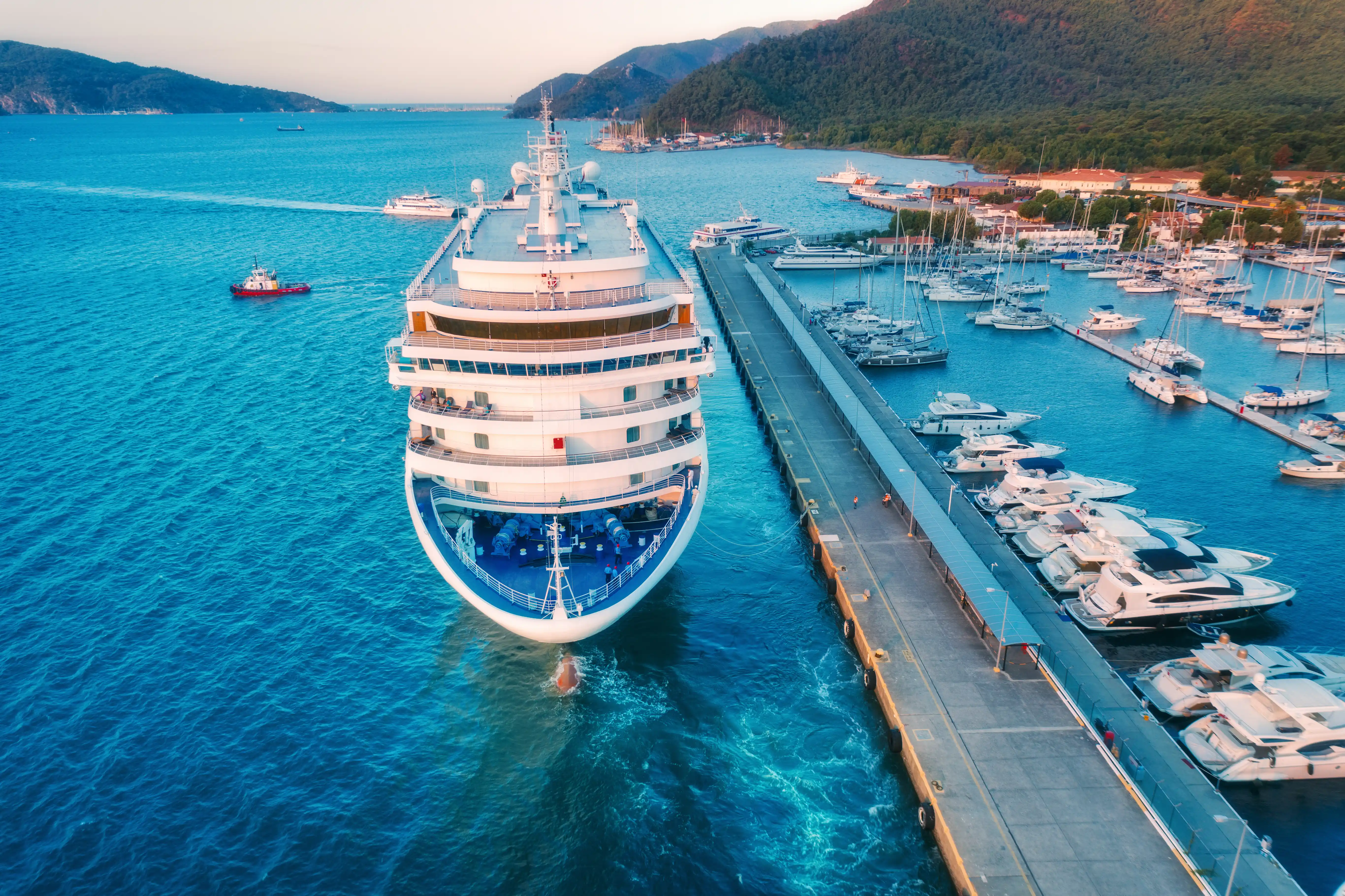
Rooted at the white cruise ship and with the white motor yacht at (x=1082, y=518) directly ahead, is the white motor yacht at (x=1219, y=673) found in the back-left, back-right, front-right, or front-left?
front-right

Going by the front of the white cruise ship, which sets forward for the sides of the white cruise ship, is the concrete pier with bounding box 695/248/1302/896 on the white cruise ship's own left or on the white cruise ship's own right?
on the white cruise ship's own left

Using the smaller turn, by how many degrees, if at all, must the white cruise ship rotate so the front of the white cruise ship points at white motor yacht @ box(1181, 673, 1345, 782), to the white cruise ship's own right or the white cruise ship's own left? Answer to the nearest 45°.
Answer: approximately 45° to the white cruise ship's own left

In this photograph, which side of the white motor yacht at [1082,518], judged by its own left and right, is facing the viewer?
right

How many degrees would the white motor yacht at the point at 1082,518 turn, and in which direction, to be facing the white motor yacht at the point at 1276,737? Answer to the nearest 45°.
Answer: approximately 45° to its right

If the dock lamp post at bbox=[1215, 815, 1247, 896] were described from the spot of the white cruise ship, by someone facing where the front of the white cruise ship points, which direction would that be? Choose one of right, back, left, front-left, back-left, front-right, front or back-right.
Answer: front-left

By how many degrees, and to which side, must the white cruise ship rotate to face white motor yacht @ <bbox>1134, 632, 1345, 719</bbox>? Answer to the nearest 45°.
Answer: approximately 90° to its left

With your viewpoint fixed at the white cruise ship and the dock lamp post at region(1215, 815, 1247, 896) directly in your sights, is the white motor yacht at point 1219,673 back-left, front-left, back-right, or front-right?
front-left

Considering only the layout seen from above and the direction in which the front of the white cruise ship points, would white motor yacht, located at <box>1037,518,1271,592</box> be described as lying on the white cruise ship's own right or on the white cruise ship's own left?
on the white cruise ship's own left

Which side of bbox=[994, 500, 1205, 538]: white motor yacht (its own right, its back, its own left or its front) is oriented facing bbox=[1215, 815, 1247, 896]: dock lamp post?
right

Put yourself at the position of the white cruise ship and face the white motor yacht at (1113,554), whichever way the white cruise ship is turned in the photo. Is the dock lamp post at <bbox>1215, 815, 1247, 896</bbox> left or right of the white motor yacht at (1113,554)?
right

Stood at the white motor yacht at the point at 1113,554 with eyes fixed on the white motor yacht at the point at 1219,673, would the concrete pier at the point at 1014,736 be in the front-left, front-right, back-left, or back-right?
front-right

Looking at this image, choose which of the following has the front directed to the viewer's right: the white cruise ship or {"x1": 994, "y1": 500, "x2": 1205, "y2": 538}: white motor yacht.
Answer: the white motor yacht

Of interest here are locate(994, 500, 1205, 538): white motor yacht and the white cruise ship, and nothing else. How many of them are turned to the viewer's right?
1

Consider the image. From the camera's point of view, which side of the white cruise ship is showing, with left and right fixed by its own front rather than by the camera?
front
